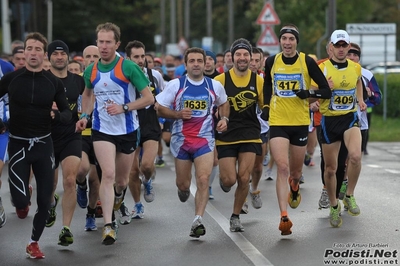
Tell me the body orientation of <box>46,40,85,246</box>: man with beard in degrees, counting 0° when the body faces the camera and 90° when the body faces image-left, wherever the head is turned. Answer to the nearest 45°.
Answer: approximately 0°

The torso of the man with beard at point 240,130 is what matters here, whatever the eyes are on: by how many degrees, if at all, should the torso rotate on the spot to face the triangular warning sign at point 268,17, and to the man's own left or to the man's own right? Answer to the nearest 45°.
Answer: approximately 180°

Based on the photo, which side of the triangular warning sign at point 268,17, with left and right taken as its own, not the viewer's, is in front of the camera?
front

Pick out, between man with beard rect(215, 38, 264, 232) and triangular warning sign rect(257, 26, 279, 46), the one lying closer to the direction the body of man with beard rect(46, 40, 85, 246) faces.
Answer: the man with beard

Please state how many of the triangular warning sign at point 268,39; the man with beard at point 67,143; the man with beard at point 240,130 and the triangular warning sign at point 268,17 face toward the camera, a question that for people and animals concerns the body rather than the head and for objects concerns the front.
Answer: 4

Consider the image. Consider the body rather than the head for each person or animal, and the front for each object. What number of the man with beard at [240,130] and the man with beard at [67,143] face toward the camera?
2

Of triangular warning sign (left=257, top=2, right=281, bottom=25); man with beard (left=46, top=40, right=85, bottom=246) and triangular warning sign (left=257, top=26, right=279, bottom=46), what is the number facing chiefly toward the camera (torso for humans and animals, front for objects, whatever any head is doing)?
3

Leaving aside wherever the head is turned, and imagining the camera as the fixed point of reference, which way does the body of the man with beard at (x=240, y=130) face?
toward the camera

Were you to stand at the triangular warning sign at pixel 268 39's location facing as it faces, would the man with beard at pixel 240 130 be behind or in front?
in front
